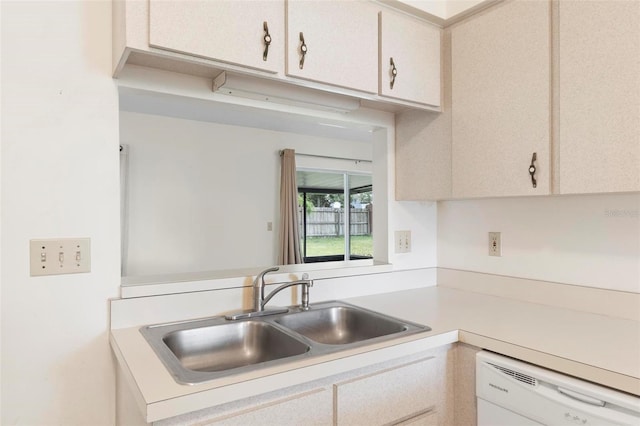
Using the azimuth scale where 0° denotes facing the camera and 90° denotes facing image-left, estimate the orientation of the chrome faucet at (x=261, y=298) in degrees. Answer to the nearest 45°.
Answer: approximately 315°

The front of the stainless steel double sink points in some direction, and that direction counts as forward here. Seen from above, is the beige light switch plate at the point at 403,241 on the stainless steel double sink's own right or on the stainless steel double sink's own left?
on the stainless steel double sink's own left

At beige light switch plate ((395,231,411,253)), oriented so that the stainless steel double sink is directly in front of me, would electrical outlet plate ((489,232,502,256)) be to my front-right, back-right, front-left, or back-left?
back-left

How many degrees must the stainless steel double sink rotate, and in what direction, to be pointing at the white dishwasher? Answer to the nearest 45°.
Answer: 0° — it already faces it

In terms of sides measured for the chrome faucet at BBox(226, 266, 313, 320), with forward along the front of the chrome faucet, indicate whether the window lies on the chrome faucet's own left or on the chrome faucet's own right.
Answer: on the chrome faucet's own left

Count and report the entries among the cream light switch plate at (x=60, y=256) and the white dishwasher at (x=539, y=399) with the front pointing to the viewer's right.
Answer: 0

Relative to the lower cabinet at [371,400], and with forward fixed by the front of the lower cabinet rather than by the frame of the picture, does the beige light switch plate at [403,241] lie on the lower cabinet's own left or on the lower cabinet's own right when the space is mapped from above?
on the lower cabinet's own left

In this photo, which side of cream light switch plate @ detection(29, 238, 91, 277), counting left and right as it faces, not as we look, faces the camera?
front

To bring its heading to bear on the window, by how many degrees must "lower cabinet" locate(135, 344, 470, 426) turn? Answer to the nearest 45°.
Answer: approximately 135° to its left

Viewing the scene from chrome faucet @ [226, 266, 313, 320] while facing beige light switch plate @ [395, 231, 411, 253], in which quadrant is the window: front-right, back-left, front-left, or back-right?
front-left

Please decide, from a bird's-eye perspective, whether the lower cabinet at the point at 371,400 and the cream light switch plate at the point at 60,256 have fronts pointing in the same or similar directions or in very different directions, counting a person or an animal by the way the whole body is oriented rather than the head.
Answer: same or similar directions

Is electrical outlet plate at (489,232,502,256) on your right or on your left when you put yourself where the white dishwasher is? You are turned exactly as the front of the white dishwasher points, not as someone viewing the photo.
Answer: on your right

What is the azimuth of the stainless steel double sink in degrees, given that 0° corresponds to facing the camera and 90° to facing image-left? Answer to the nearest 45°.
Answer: approximately 315°

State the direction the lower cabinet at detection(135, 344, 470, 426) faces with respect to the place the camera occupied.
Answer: facing the viewer and to the right of the viewer

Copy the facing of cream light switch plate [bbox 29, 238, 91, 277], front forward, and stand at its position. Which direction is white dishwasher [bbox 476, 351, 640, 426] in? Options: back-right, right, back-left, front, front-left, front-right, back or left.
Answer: front-left
